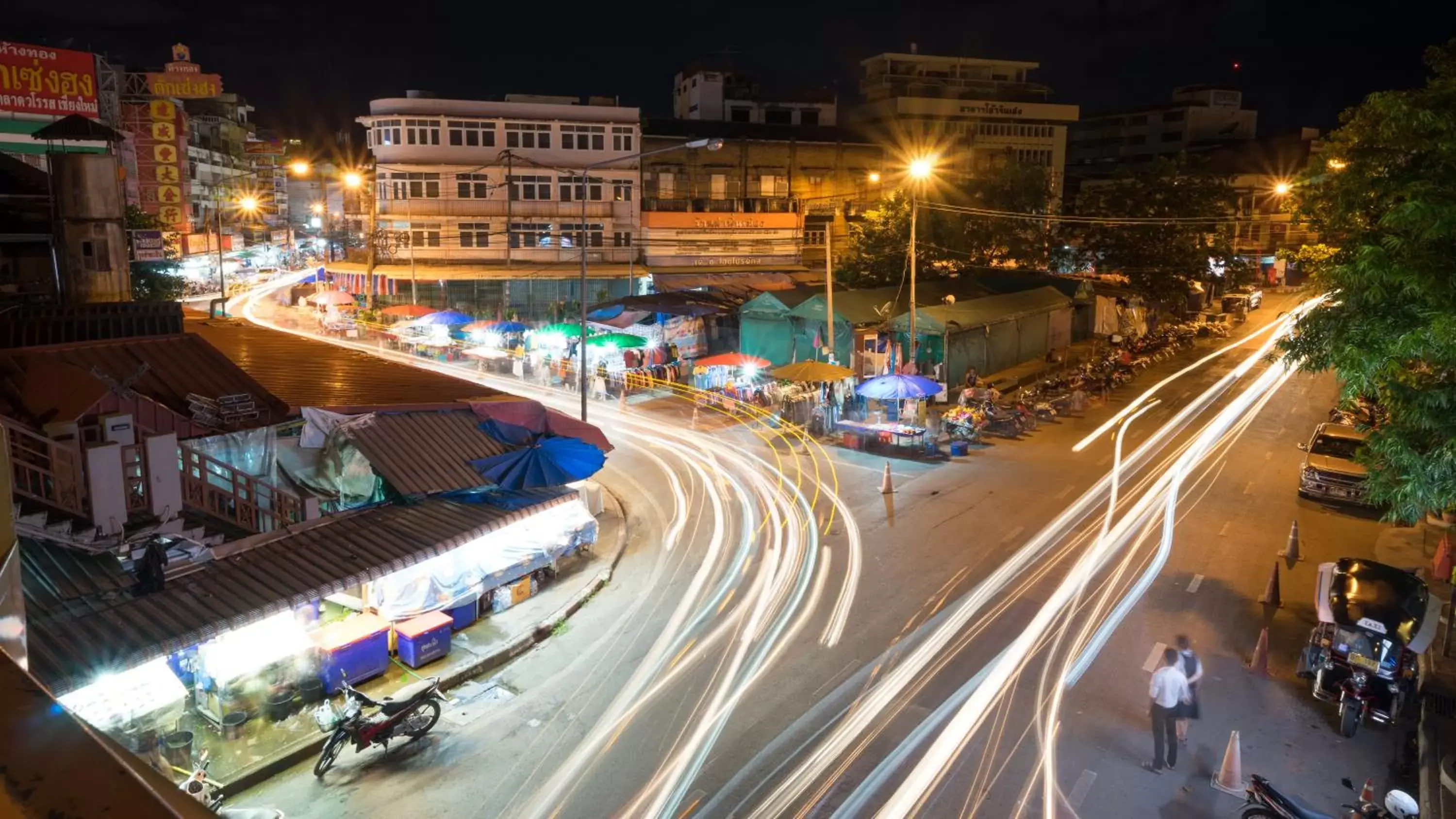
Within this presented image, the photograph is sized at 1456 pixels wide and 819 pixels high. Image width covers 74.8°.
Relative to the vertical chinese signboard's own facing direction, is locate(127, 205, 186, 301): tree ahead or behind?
ahead

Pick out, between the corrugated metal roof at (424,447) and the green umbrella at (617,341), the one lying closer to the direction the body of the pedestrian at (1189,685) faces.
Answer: the green umbrella

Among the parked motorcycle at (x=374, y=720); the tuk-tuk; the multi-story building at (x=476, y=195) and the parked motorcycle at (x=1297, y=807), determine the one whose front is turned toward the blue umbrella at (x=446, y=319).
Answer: the multi-story building

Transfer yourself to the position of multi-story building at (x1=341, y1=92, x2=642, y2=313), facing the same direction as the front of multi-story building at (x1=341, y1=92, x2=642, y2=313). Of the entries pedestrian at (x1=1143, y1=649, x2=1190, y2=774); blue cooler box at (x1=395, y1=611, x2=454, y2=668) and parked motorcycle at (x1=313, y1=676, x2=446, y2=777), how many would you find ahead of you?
3

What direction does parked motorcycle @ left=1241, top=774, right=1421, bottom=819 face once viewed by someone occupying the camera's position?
facing to the right of the viewer

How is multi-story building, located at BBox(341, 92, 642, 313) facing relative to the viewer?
toward the camera

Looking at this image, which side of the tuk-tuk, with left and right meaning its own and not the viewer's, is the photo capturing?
front

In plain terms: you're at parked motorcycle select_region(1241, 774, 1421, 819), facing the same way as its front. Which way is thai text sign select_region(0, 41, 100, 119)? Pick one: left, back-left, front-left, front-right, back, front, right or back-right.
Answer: back
